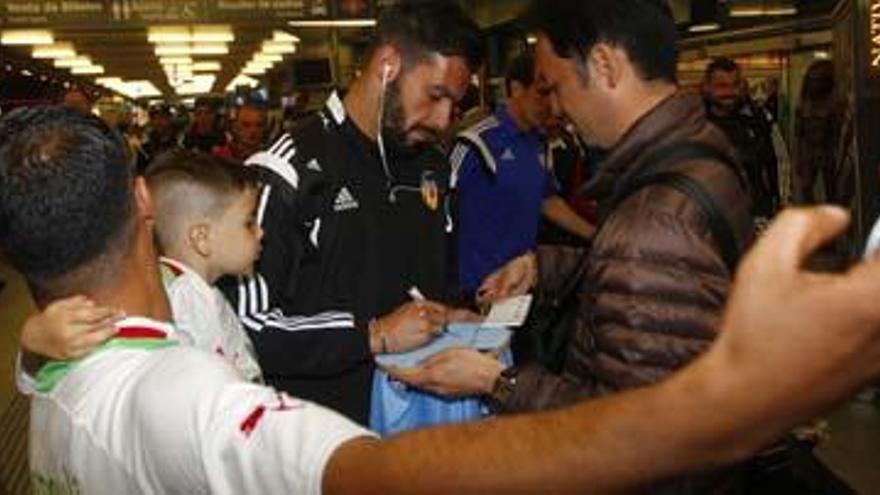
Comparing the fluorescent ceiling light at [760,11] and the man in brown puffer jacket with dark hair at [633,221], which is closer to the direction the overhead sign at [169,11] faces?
the man in brown puffer jacket with dark hair

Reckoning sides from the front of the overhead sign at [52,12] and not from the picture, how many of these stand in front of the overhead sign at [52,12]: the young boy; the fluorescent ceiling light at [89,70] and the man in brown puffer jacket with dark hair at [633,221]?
2

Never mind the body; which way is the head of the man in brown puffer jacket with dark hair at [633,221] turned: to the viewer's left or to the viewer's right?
to the viewer's left

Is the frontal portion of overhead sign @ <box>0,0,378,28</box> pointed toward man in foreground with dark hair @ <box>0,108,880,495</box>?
yes

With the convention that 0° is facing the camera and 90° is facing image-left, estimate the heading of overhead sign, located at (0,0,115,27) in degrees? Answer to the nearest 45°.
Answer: approximately 0°

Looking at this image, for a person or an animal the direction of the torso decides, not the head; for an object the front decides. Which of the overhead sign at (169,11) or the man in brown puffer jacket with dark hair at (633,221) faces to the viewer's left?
the man in brown puffer jacket with dark hair

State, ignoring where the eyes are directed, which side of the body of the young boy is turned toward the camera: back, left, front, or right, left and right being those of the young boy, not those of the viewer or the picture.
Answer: right

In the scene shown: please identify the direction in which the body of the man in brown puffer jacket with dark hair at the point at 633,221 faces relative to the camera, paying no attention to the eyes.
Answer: to the viewer's left

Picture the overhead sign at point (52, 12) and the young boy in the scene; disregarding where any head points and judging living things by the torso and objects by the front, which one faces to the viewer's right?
the young boy

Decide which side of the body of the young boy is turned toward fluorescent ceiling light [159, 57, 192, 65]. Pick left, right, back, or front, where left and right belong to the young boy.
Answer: left

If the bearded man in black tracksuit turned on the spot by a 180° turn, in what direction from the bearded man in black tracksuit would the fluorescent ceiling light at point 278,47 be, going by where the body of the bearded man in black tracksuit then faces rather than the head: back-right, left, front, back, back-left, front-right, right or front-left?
front-right

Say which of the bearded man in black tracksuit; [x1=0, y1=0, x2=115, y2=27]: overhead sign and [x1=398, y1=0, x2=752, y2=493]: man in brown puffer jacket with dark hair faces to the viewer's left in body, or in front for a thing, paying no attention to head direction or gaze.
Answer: the man in brown puffer jacket with dark hair
